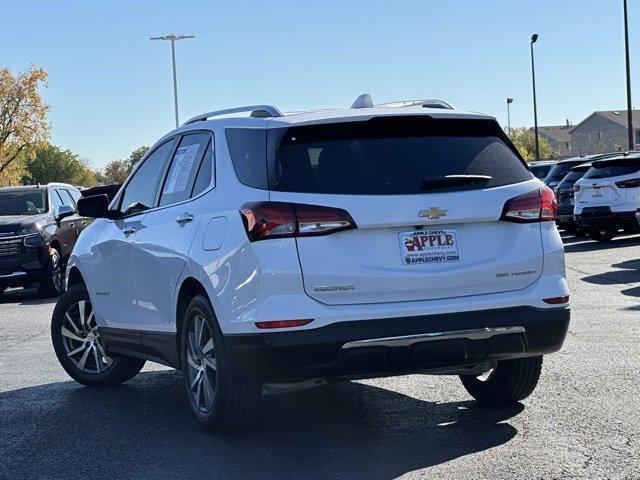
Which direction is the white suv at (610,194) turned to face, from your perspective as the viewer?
facing away from the viewer and to the right of the viewer

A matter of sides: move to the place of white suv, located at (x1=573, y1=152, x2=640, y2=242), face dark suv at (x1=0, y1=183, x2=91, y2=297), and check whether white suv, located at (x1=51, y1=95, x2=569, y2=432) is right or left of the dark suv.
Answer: left

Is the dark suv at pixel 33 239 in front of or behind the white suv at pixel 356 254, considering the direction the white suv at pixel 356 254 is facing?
in front

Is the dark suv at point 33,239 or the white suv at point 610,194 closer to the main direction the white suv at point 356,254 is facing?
the dark suv

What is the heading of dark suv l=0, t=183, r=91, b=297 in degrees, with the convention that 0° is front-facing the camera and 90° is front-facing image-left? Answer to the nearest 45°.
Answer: approximately 45°

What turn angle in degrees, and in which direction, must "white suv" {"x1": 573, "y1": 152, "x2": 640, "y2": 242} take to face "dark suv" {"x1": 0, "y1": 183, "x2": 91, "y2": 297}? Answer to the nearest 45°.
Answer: approximately 180°

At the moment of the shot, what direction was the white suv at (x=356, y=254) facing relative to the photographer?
facing away from the viewer and to the left of the viewer

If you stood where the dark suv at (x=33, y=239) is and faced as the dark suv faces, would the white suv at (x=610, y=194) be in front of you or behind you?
behind

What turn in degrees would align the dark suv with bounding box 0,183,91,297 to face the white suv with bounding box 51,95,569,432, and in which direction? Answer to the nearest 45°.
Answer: approximately 45° to its left

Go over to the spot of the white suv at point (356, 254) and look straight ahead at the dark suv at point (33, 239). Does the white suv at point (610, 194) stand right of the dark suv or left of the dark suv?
right
